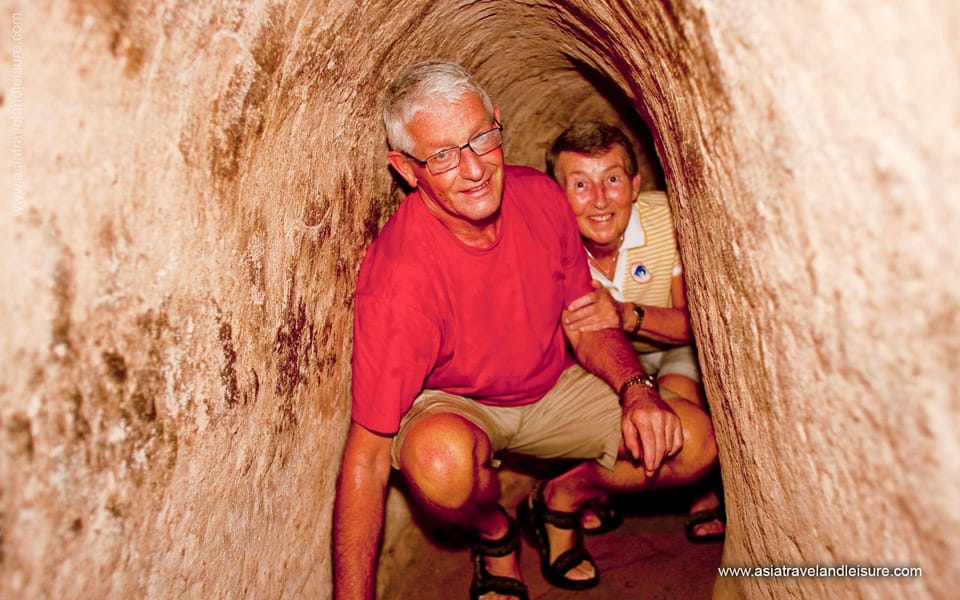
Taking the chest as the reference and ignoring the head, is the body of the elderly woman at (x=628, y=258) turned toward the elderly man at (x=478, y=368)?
yes

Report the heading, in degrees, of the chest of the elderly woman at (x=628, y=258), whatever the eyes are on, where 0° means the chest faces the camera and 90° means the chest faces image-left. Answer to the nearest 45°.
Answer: approximately 45°
